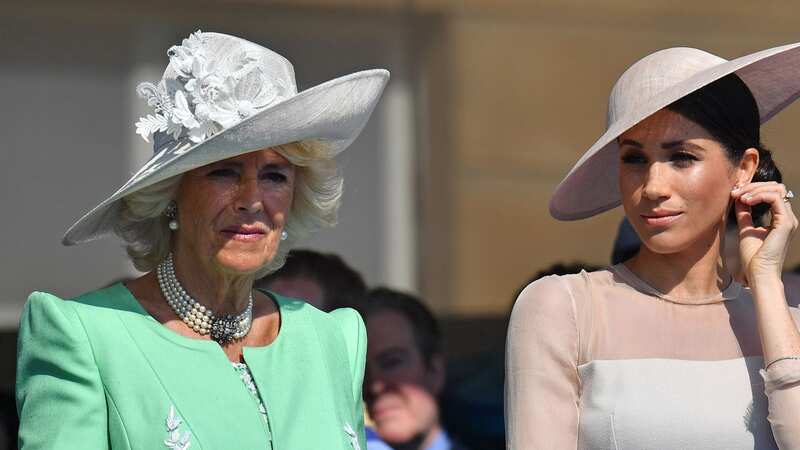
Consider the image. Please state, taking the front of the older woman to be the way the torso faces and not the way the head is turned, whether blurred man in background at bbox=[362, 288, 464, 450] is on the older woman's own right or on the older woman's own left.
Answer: on the older woman's own left

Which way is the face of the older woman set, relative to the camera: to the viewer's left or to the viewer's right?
to the viewer's right

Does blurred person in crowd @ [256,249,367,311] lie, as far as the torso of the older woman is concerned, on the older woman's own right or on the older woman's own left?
on the older woman's own left

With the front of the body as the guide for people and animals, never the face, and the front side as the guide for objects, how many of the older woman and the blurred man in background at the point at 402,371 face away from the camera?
0

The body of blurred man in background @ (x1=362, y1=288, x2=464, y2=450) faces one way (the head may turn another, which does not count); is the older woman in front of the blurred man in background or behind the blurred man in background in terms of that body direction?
in front

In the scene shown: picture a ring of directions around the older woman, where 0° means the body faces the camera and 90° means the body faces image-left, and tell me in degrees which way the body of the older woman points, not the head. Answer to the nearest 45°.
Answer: approximately 315°

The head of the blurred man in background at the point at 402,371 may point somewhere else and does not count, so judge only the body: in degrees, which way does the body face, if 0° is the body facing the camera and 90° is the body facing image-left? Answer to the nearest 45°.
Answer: approximately 45°
